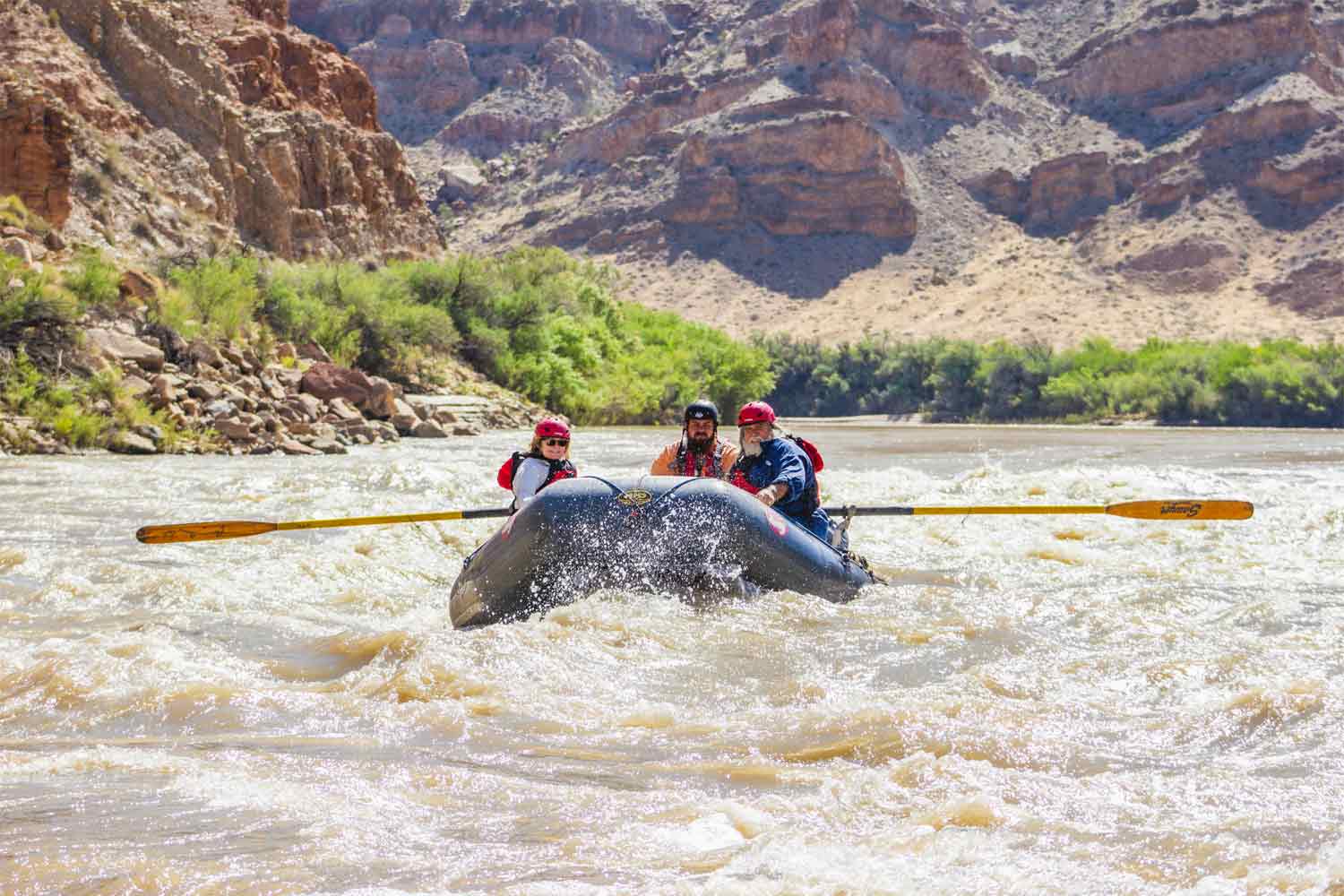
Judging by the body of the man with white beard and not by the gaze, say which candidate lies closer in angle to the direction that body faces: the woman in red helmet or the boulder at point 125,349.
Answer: the woman in red helmet

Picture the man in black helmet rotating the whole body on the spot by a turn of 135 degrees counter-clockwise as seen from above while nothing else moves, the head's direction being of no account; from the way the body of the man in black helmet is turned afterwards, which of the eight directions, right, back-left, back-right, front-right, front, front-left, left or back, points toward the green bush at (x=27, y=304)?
left

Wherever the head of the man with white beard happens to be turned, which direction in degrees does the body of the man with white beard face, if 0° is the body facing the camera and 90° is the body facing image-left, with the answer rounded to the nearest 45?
approximately 45°

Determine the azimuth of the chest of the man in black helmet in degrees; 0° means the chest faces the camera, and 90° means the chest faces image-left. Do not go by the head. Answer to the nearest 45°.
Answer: approximately 0°

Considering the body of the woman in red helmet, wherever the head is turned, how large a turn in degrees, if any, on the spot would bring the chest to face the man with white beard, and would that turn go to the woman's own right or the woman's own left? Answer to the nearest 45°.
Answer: approximately 45° to the woman's own left

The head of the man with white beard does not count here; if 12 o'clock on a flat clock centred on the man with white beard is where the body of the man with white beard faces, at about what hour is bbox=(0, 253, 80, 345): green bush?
The green bush is roughly at 3 o'clock from the man with white beard.

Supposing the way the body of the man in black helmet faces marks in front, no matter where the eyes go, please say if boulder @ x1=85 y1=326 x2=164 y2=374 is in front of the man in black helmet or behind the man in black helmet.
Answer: behind

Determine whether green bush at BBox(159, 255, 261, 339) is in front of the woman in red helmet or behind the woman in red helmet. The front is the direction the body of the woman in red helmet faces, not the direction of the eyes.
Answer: behind

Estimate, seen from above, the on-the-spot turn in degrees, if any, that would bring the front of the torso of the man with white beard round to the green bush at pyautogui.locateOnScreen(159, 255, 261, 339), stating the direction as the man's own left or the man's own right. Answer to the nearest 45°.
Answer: approximately 90° to the man's own right

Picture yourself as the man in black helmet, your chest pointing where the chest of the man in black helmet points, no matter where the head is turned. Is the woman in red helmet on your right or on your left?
on your right
